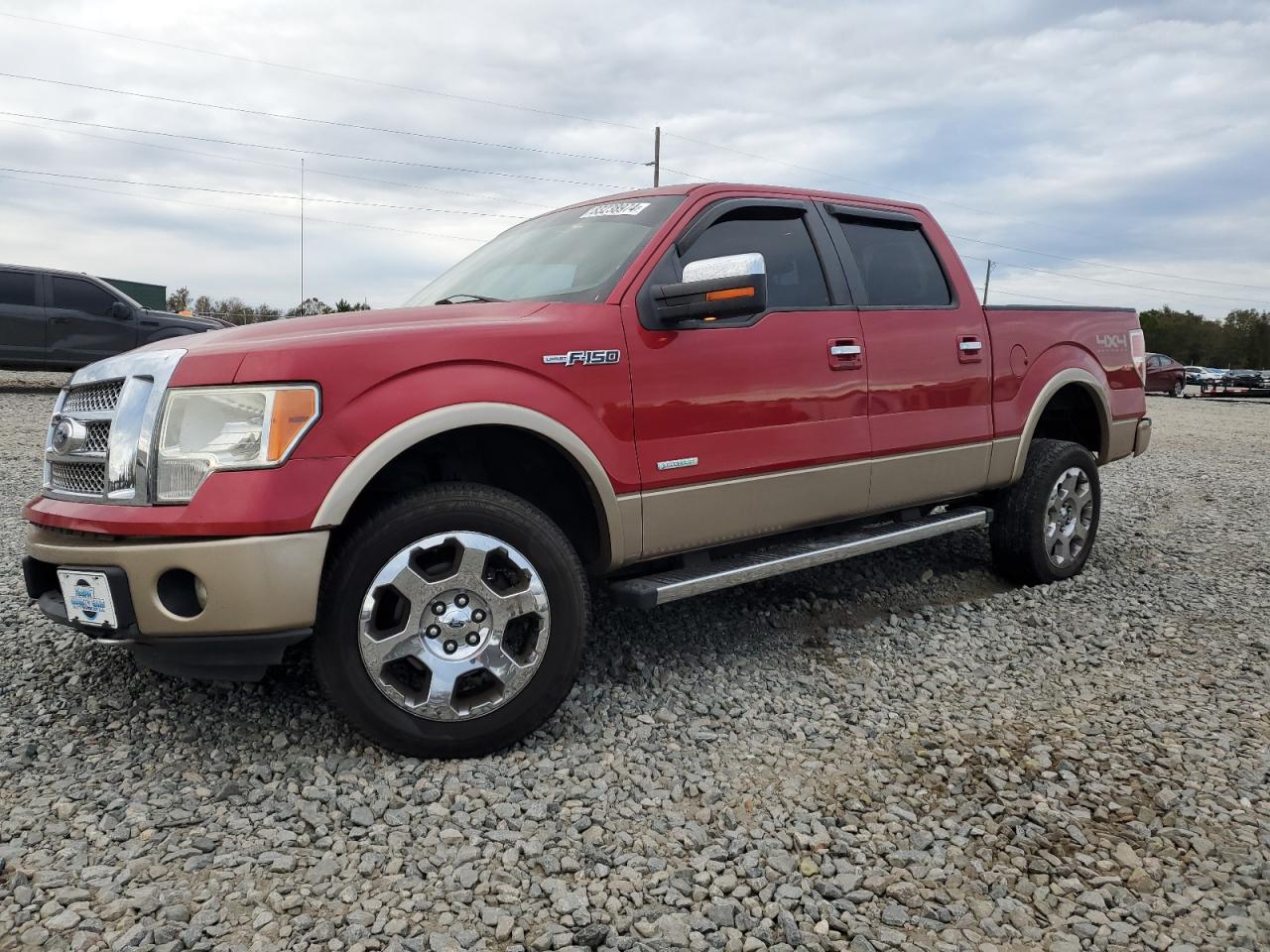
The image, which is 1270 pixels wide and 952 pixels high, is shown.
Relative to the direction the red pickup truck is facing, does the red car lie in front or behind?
behind

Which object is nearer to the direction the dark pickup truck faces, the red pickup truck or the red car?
the red car

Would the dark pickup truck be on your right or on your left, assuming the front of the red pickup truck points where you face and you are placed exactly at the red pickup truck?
on your right

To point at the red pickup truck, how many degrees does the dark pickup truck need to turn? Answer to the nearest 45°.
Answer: approximately 90° to its right

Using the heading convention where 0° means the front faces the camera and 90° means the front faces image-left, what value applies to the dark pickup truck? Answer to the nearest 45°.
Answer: approximately 270°

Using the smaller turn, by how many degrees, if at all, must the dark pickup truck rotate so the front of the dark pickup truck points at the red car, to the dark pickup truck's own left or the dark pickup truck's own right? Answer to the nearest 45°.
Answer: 0° — it already faces it

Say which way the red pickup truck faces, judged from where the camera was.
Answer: facing the viewer and to the left of the viewer

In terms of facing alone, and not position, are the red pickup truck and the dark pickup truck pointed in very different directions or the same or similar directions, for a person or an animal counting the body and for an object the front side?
very different directions

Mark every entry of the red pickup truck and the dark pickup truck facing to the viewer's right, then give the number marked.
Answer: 1

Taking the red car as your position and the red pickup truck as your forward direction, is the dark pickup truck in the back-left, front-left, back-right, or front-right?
front-right

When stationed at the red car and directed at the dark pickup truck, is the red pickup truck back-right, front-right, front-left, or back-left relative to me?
front-left

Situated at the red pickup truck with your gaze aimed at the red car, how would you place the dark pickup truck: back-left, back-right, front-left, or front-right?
front-left
